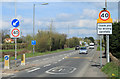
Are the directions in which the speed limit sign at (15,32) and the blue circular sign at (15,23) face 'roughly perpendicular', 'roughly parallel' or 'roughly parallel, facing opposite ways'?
roughly parallel

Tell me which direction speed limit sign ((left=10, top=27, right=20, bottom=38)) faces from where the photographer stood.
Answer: facing the viewer

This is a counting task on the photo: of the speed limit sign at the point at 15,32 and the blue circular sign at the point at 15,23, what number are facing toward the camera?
2

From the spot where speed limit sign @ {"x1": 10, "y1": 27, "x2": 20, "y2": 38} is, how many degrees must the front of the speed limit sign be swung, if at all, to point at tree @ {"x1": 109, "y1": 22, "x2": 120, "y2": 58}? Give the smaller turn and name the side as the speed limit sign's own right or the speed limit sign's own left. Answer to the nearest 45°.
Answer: approximately 135° to the speed limit sign's own left

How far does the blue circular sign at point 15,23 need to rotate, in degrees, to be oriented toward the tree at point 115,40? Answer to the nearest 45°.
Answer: approximately 135° to its left

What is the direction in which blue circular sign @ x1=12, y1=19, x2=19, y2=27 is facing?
toward the camera
